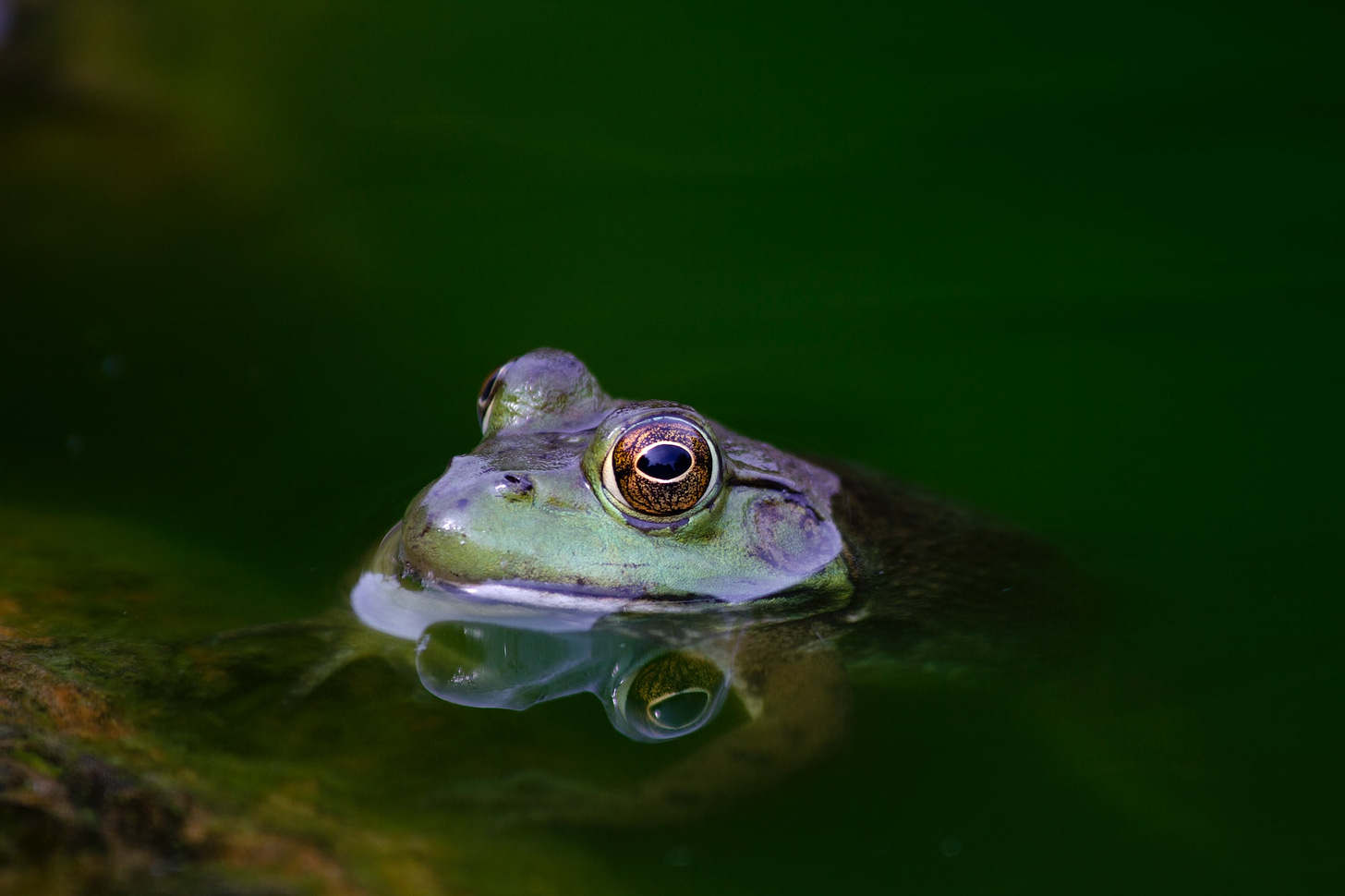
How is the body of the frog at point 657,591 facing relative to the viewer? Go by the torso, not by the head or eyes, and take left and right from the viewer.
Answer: facing the viewer and to the left of the viewer
